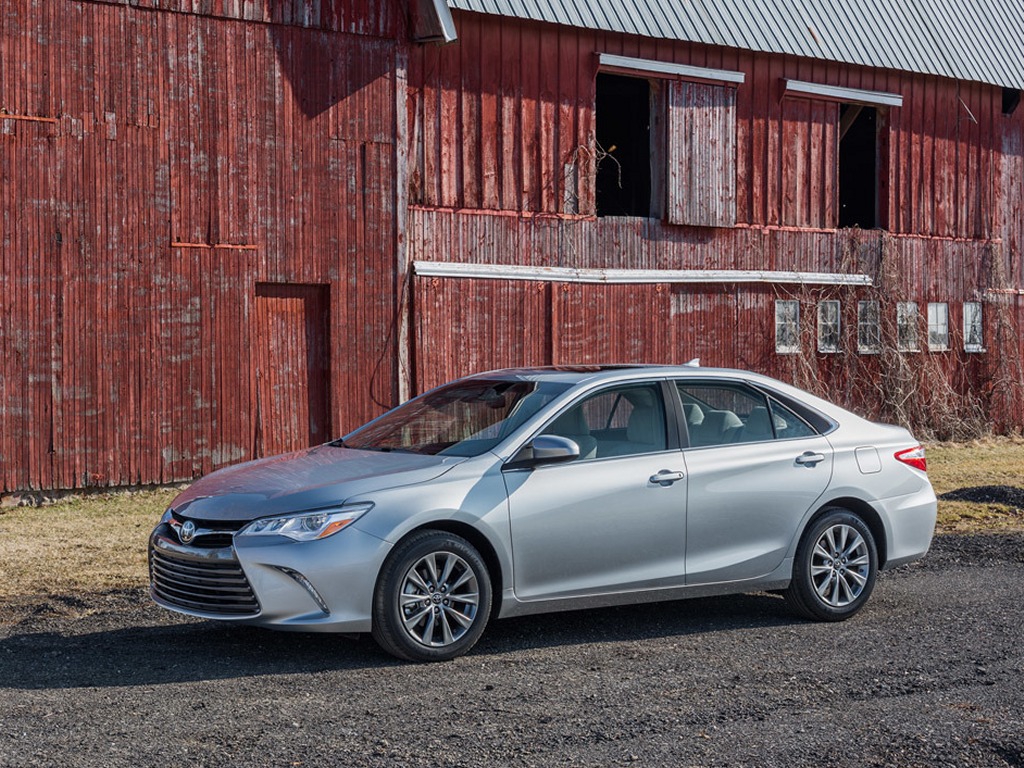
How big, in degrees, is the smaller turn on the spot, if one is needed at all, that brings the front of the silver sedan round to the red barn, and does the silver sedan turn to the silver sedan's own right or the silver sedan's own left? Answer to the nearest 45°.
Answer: approximately 135° to the silver sedan's own right

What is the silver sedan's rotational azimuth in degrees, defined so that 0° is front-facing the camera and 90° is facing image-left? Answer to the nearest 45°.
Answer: approximately 45°
